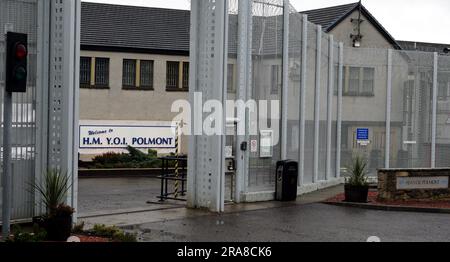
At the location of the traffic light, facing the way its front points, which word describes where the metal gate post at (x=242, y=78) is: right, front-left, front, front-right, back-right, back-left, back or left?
left

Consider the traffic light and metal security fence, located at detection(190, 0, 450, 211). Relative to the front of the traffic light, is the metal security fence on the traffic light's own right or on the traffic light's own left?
on the traffic light's own left

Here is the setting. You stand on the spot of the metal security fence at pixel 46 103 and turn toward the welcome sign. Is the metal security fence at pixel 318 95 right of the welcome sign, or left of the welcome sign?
right

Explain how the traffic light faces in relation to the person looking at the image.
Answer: facing the viewer and to the right of the viewer

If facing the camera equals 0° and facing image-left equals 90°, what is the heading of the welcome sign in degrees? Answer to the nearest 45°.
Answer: approximately 0°

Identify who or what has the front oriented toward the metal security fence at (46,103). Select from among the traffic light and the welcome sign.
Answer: the welcome sign

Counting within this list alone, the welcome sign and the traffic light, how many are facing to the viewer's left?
0

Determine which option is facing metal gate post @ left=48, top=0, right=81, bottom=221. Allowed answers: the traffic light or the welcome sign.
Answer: the welcome sign
